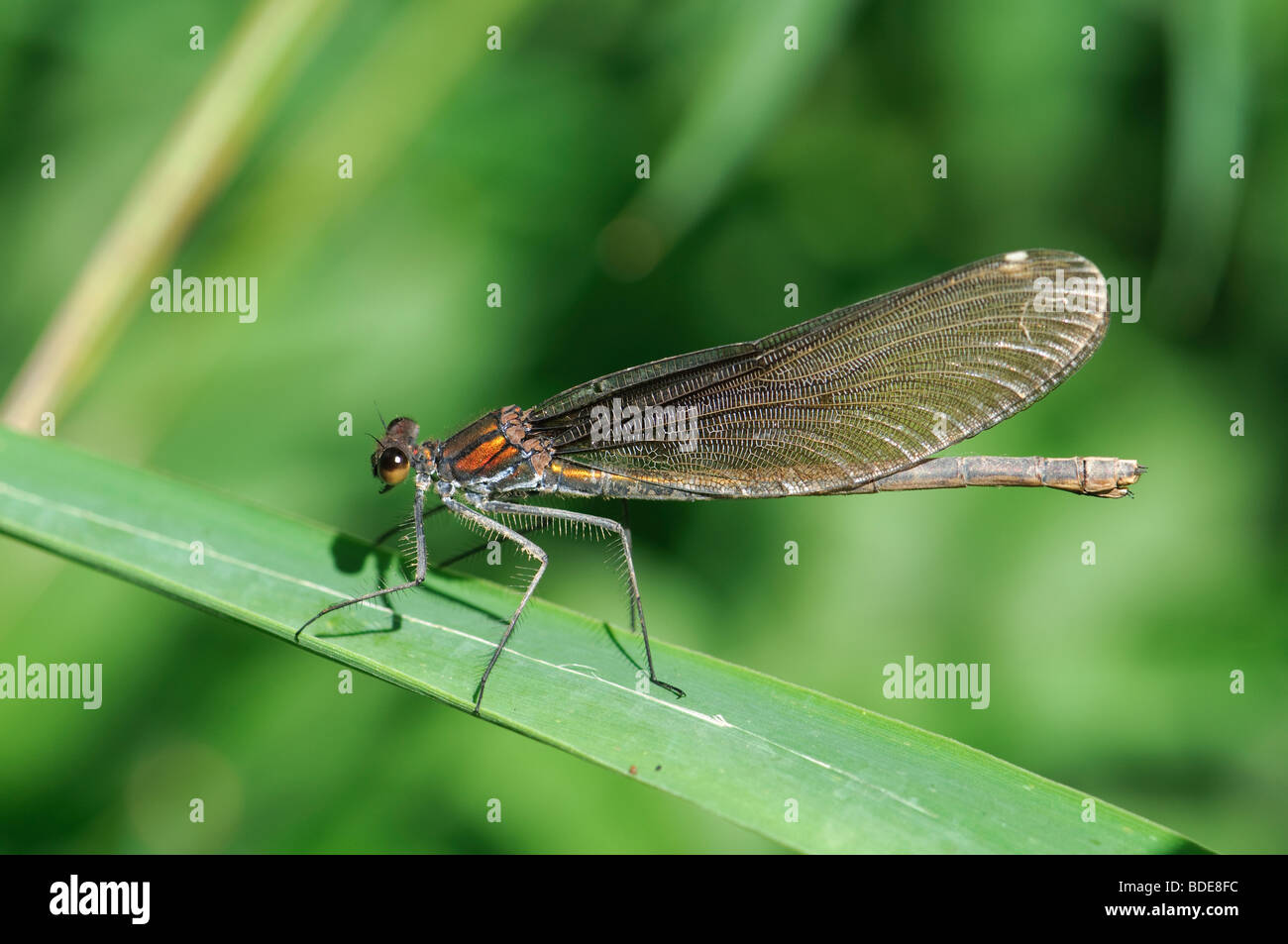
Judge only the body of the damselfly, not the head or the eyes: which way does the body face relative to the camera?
to the viewer's left
